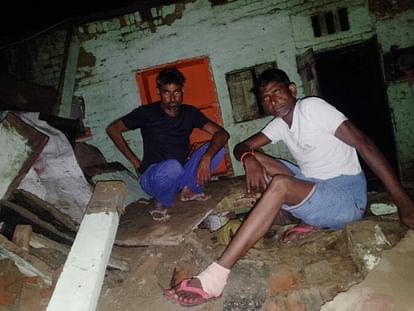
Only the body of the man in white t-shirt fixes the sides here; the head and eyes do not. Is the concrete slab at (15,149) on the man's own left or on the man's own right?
on the man's own right

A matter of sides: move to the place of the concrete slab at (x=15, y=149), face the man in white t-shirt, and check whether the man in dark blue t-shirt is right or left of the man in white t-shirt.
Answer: left

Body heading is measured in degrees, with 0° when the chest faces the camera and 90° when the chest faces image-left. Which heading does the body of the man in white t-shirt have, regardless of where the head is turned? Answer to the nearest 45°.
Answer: approximately 45°

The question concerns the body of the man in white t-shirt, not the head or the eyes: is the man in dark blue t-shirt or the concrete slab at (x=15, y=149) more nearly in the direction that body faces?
the concrete slab

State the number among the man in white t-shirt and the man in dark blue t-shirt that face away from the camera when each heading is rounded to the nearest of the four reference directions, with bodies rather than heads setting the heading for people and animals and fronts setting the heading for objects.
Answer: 0

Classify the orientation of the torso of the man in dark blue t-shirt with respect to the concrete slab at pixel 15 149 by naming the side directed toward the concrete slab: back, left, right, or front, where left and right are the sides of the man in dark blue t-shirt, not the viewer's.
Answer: right

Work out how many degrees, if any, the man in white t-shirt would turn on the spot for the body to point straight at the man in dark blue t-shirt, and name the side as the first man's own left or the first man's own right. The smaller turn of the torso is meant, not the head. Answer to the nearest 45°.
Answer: approximately 90° to the first man's own right
